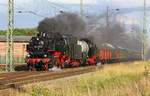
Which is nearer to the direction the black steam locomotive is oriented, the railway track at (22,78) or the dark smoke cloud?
the railway track

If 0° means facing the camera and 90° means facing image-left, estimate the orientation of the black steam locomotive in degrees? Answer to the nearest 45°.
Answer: approximately 45°

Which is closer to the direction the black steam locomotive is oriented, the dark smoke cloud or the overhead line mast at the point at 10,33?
the overhead line mast

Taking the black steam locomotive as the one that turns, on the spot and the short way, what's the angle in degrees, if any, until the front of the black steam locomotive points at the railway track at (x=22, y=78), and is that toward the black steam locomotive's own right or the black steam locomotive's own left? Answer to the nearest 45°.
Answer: approximately 45° to the black steam locomotive's own left
